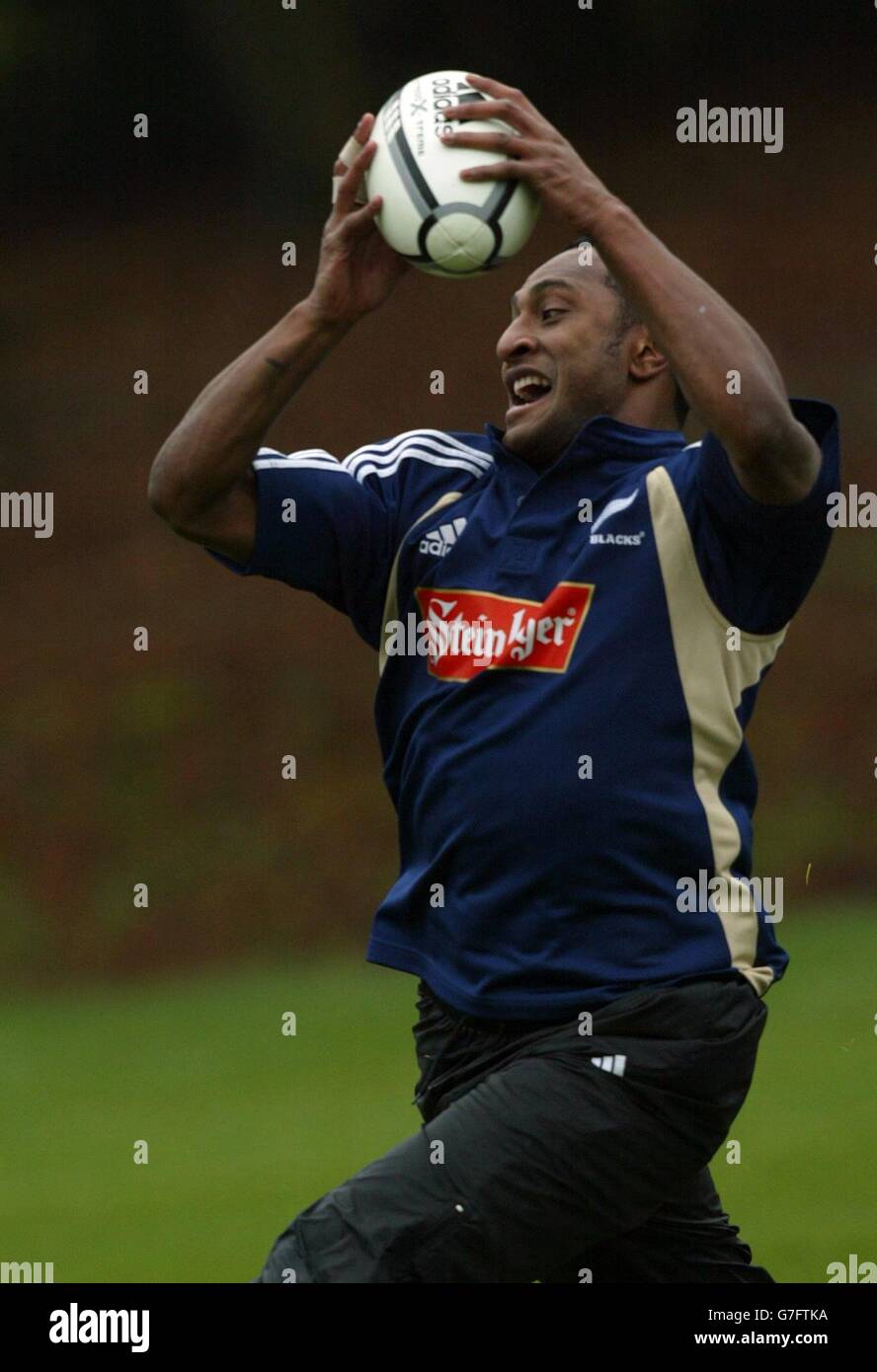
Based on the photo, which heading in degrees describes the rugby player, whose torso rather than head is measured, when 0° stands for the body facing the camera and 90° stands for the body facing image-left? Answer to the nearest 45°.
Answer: approximately 45°
